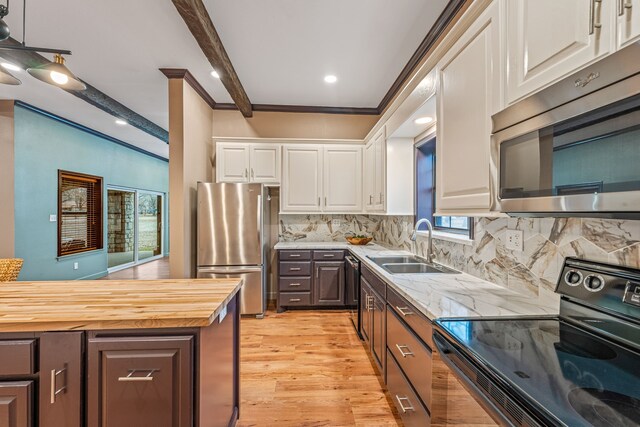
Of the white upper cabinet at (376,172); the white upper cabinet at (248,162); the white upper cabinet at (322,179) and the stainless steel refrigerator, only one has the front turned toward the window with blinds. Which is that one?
the white upper cabinet at (376,172)

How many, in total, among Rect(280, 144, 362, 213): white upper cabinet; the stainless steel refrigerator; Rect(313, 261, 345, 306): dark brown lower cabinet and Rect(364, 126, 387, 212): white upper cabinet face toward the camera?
3

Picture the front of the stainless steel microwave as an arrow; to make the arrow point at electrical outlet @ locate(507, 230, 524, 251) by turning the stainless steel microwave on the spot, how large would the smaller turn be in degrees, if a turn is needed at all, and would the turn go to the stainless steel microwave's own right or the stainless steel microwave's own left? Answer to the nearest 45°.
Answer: approximately 135° to the stainless steel microwave's own right

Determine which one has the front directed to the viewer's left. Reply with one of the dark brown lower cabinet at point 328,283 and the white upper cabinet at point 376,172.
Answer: the white upper cabinet

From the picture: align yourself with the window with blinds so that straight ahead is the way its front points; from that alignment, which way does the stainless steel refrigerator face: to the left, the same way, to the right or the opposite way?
to the right

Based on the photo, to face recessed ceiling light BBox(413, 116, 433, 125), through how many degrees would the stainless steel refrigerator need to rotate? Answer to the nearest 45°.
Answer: approximately 45° to its left

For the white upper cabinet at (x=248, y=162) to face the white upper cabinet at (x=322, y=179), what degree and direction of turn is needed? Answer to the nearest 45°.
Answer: approximately 90° to its left

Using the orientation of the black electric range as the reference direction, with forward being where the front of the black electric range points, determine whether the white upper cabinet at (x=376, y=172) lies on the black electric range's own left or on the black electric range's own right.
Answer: on the black electric range's own right

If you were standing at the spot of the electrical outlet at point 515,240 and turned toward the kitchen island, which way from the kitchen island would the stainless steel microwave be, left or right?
left

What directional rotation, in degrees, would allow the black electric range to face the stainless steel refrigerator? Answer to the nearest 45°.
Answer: approximately 45° to its right

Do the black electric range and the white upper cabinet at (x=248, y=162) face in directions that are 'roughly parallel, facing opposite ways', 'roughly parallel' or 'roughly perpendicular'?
roughly perpendicular

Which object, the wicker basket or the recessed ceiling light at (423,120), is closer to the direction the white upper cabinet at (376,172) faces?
the wicker basket

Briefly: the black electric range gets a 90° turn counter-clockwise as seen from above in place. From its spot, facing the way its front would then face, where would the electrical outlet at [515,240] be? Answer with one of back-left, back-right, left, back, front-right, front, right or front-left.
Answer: back-left
